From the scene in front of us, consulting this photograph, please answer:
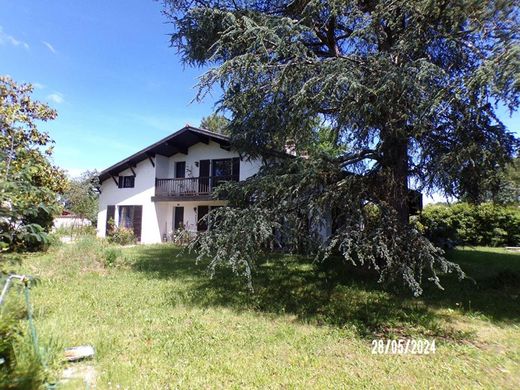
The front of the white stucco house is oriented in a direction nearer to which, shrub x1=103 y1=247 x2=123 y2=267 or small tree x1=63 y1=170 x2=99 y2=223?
the shrub

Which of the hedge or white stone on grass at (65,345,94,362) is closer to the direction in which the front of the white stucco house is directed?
the white stone on grass

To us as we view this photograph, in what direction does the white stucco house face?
facing the viewer

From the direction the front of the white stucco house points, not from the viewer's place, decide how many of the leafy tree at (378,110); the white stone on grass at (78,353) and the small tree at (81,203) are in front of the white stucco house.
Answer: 2

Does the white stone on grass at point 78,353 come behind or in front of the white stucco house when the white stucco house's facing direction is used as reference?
in front

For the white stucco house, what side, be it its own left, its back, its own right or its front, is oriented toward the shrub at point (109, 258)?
front

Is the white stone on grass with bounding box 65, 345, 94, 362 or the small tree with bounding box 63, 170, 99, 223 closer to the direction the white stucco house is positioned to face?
the white stone on grass

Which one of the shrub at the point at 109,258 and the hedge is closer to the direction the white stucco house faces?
the shrub
